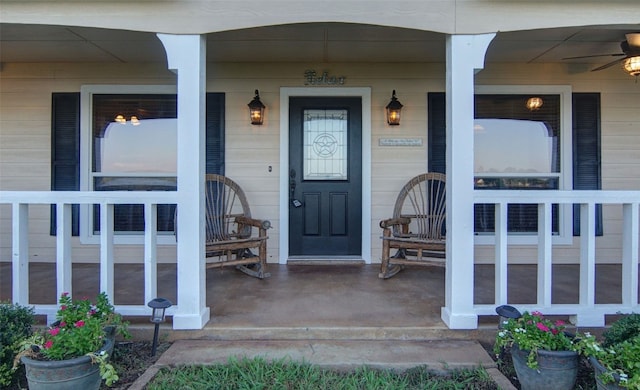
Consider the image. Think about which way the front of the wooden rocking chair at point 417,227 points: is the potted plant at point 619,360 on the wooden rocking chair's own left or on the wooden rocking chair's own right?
on the wooden rocking chair's own left

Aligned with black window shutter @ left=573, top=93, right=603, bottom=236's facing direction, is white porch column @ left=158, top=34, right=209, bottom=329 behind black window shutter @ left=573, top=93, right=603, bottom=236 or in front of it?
in front

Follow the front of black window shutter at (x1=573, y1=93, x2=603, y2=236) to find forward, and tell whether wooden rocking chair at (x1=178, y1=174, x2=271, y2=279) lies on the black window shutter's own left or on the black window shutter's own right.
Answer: on the black window shutter's own right

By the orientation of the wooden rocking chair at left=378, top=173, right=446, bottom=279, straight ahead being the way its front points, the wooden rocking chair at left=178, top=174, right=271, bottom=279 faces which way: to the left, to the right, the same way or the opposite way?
to the left

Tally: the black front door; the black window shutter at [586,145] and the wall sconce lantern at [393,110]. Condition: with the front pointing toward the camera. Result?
3

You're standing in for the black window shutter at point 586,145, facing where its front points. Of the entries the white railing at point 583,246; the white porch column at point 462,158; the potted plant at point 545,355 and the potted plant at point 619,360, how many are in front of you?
4

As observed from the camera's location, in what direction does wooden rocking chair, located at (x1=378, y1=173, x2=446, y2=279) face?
facing the viewer and to the left of the viewer

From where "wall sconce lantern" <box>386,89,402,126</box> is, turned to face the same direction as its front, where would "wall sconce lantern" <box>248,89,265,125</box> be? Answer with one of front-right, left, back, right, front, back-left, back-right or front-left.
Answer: right

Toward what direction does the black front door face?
toward the camera

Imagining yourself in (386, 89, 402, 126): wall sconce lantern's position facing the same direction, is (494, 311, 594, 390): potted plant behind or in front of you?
in front

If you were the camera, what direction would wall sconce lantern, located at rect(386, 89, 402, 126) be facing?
facing the viewer

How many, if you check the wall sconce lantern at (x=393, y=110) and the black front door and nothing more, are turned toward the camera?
2

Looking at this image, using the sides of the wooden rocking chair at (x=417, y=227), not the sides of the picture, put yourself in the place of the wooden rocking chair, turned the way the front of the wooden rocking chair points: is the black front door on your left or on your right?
on your right
